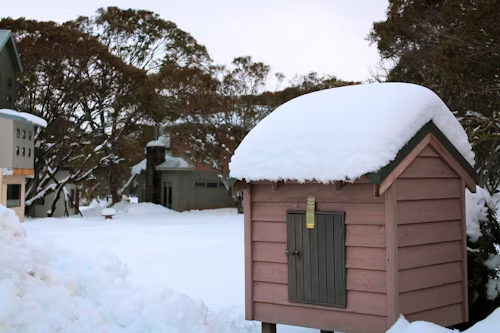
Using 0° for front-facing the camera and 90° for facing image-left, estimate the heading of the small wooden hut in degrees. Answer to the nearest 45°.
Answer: approximately 45°
